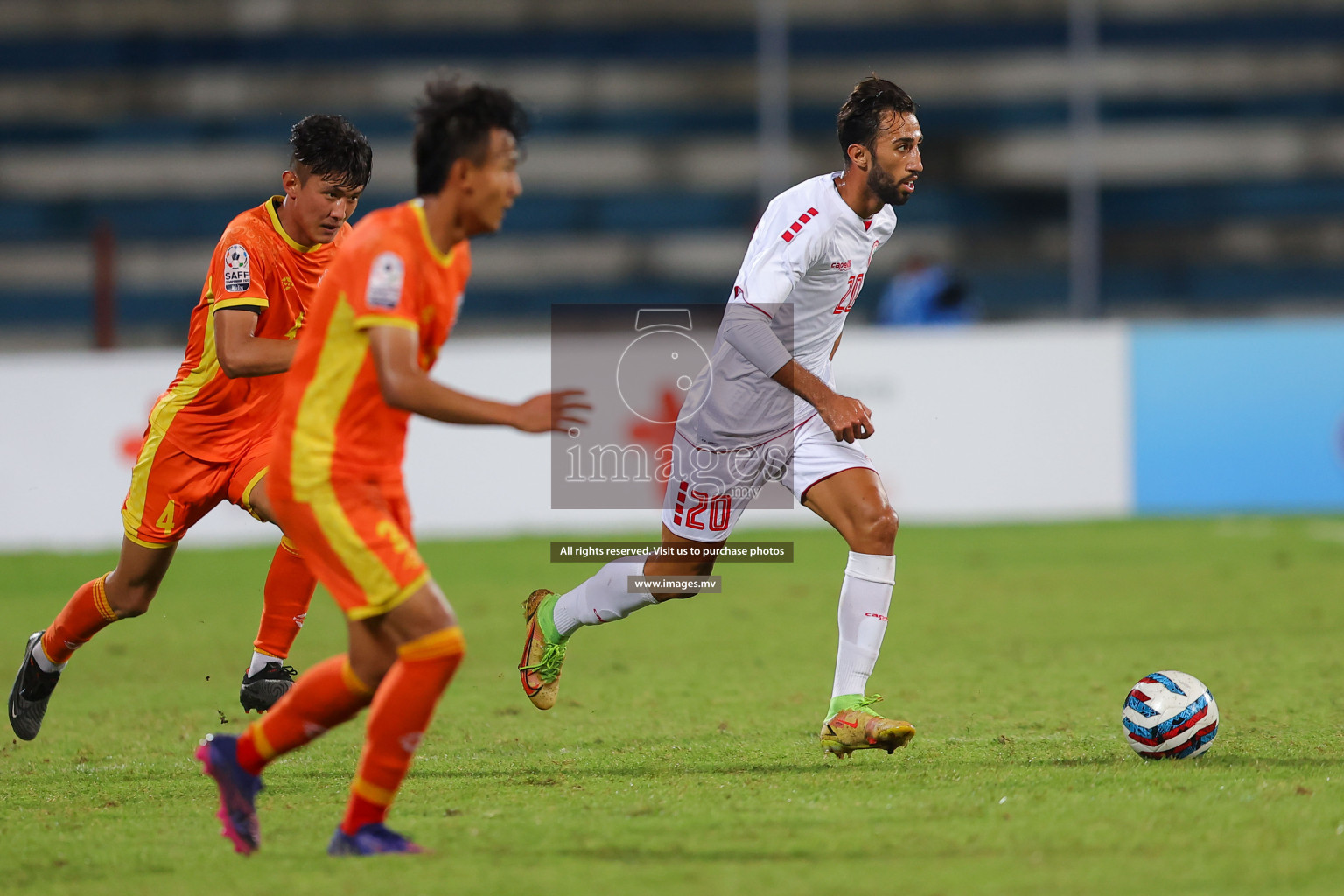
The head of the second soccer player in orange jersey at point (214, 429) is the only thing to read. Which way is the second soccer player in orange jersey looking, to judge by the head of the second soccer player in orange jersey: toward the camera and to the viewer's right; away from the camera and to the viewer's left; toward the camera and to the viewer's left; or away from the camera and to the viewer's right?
toward the camera and to the viewer's right

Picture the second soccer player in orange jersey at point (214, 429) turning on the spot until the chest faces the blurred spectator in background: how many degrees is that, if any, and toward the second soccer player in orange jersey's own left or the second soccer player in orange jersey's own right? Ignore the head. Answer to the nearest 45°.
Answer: approximately 90° to the second soccer player in orange jersey's own left

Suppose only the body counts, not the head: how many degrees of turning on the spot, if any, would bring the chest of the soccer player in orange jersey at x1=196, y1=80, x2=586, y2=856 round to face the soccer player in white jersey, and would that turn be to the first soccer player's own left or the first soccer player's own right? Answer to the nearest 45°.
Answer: approximately 45° to the first soccer player's own left

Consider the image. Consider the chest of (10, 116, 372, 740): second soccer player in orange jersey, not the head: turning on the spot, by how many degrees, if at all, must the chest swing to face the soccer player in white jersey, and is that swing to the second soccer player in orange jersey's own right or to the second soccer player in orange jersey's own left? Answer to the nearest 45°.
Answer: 0° — they already face them

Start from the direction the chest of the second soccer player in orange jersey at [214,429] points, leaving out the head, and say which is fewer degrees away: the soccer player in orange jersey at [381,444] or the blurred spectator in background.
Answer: the soccer player in orange jersey

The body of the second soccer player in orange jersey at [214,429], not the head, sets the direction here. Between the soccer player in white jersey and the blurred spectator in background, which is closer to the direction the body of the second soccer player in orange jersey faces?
the soccer player in white jersey

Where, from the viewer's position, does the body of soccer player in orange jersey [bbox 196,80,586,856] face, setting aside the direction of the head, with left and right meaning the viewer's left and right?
facing to the right of the viewer

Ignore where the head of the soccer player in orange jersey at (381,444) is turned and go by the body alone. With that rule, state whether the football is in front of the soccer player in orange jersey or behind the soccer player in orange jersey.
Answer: in front

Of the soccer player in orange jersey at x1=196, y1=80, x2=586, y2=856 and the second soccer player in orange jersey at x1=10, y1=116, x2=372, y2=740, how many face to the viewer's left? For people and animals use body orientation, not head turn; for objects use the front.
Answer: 0

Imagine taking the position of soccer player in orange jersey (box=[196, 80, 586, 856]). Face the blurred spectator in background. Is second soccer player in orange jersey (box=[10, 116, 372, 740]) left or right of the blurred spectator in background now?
left

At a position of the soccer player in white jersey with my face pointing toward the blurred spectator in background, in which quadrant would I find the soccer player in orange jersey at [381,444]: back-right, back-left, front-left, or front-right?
back-left

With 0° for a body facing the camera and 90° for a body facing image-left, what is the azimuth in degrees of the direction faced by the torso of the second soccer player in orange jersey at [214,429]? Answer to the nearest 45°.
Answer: approximately 315°

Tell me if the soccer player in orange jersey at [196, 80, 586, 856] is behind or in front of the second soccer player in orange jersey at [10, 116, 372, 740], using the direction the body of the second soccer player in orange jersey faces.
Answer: in front
